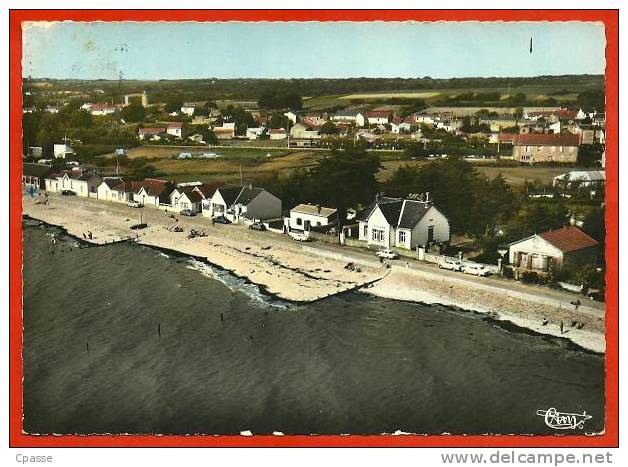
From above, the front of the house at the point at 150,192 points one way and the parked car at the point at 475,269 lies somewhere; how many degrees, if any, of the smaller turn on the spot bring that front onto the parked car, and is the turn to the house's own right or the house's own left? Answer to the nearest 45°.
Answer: approximately 90° to the house's own left

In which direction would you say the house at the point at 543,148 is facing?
toward the camera

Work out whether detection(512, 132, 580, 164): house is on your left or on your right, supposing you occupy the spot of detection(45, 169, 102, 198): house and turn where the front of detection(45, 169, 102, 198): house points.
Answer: on your left

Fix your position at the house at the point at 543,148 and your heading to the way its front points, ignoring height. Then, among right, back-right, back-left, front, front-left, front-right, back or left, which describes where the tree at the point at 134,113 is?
right

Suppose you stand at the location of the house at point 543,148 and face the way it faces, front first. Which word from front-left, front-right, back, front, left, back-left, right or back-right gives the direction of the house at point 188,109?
right

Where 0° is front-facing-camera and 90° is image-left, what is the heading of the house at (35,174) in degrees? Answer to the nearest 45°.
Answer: approximately 45°

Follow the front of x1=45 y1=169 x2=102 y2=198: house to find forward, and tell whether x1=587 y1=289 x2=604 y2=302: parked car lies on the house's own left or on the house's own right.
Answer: on the house's own left

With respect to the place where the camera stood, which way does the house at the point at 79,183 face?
facing the viewer and to the left of the viewer

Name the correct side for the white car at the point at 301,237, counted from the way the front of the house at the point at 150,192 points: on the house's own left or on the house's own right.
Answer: on the house's own left

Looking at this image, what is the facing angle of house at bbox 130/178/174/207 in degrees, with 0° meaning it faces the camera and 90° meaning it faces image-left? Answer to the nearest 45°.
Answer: approximately 45°

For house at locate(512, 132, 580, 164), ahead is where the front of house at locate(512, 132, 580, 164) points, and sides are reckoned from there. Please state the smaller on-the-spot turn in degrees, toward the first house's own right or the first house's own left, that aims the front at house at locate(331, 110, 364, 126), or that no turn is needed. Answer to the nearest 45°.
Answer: approximately 90° to the first house's own right
